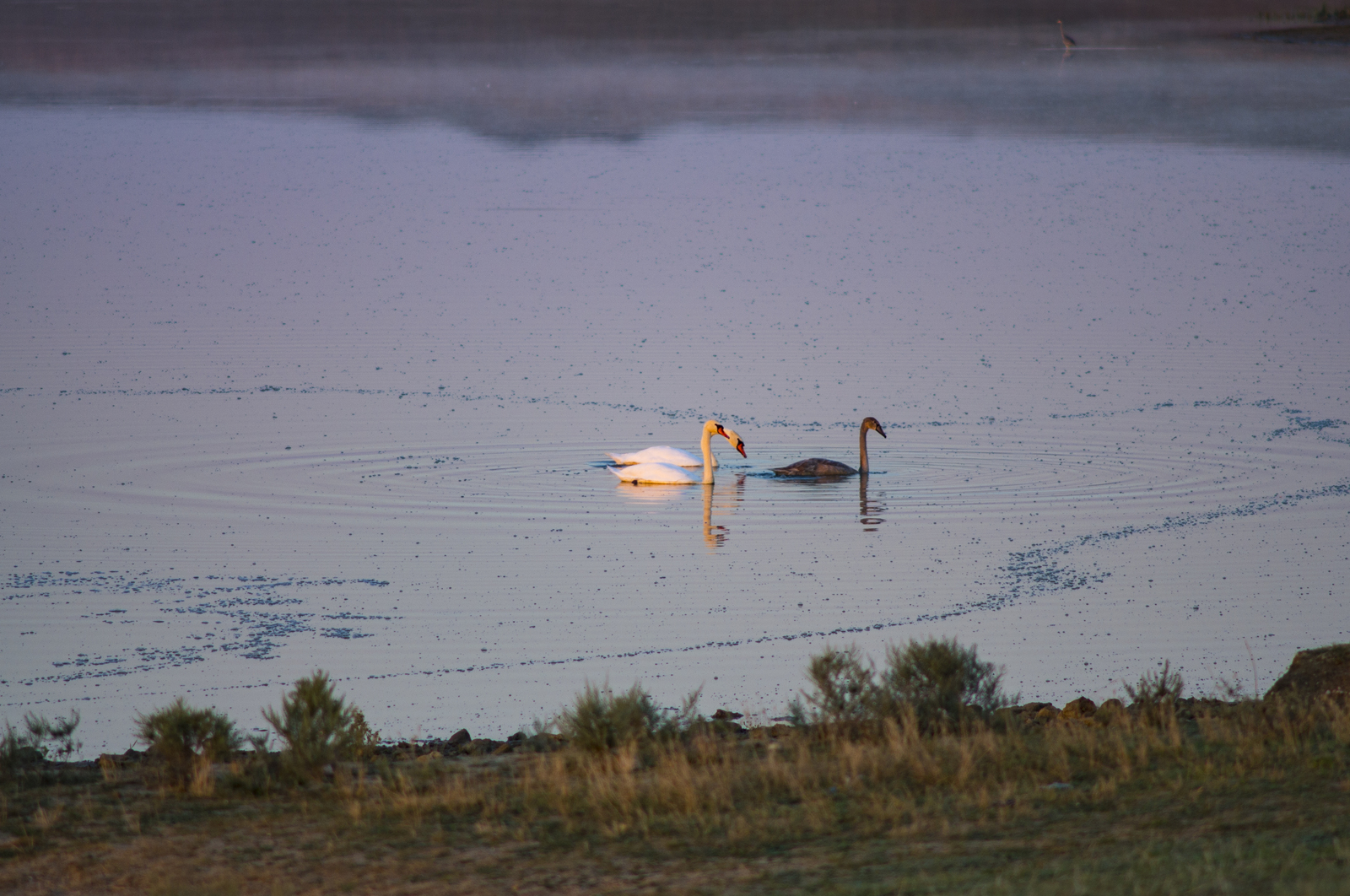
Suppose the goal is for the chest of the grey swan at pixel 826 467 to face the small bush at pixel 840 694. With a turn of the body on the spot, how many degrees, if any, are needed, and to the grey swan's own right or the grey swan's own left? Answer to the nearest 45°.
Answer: approximately 90° to the grey swan's own right

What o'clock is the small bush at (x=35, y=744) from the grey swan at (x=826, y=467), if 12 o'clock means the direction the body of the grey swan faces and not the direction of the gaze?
The small bush is roughly at 4 o'clock from the grey swan.

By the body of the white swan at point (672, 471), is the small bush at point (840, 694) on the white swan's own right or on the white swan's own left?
on the white swan's own right

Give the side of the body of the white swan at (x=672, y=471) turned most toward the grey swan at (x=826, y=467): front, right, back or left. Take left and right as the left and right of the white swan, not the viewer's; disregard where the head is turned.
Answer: front

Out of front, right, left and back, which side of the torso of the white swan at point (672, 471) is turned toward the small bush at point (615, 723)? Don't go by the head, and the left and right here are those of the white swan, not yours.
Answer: right

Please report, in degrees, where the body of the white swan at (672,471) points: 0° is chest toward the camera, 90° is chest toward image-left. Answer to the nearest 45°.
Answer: approximately 270°

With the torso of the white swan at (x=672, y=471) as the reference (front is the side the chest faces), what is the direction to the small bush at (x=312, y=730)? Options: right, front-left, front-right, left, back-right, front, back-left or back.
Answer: right

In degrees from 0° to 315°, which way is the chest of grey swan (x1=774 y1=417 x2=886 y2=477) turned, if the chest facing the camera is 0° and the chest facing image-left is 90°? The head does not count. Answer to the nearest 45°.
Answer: approximately 270°

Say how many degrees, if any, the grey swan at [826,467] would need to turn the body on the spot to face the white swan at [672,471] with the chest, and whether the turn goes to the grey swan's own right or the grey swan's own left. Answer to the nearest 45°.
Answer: approximately 180°

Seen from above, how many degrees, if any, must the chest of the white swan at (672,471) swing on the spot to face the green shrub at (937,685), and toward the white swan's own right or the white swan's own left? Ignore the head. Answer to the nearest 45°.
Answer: approximately 90° to the white swan's own right

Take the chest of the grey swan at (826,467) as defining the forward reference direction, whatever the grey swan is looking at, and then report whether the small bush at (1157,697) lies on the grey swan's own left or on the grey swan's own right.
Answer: on the grey swan's own right

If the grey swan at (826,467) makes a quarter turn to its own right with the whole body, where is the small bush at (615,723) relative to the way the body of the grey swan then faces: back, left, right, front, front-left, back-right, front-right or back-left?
front

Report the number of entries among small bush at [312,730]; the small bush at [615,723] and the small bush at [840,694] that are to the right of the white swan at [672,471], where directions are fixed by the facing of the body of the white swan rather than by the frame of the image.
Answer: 3
